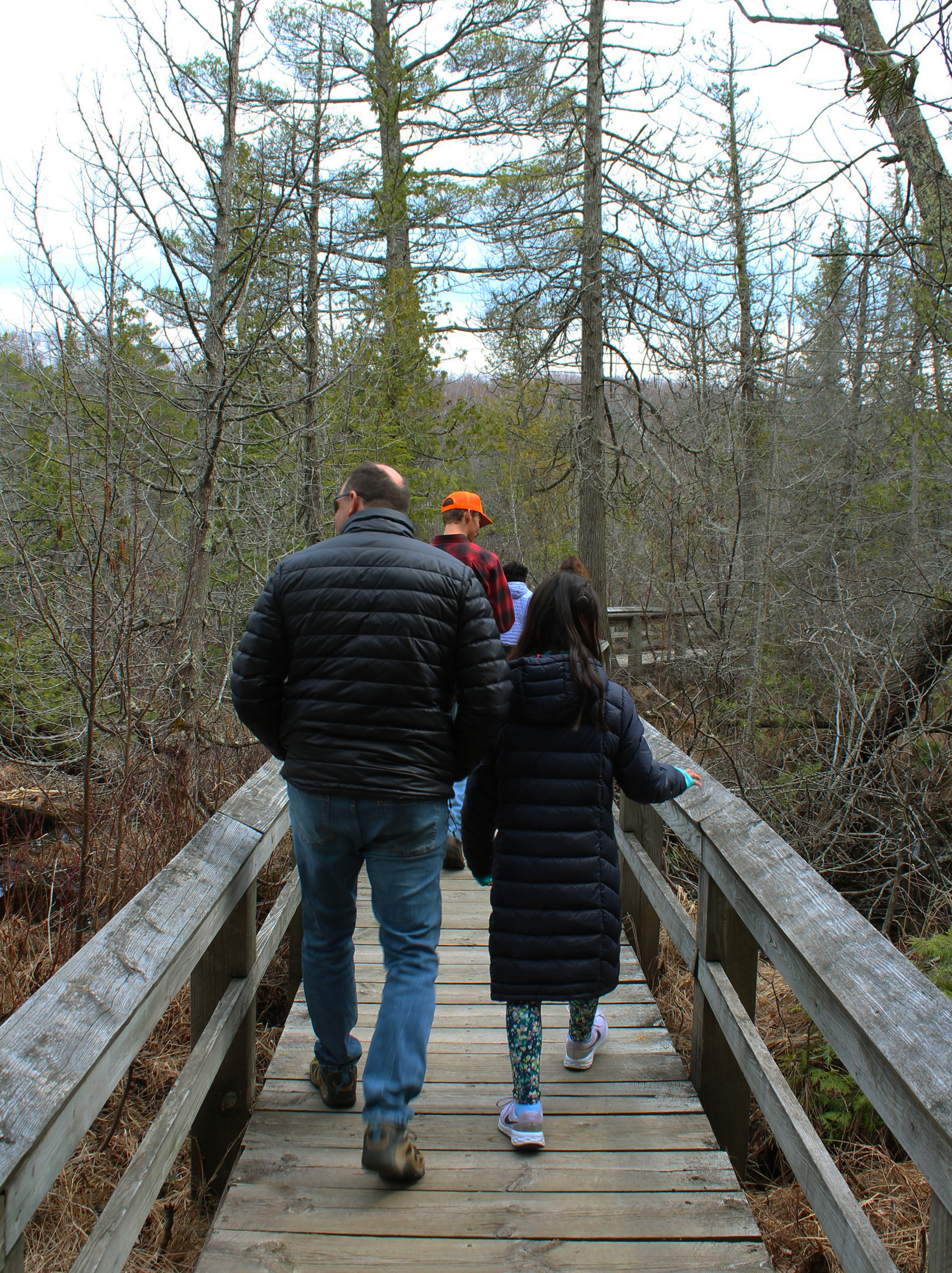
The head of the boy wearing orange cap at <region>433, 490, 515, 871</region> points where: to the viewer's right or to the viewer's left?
to the viewer's right

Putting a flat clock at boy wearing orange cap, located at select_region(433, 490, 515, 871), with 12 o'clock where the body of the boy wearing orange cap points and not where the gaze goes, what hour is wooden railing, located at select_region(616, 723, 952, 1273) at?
The wooden railing is roughly at 4 o'clock from the boy wearing orange cap.

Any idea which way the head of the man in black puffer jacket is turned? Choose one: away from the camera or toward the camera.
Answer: away from the camera

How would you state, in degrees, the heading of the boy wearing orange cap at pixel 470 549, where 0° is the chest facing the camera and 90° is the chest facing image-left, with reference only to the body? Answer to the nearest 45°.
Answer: approximately 225°

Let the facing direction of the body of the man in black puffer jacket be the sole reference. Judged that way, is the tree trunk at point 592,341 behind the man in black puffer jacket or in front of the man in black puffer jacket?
in front

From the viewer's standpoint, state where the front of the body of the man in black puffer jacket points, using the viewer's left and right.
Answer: facing away from the viewer

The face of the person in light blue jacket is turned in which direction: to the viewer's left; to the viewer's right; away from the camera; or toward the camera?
away from the camera

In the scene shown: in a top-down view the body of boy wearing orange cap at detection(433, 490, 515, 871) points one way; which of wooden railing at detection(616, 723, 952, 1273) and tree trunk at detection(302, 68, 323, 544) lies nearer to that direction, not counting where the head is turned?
the tree trunk

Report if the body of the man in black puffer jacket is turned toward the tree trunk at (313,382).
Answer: yes

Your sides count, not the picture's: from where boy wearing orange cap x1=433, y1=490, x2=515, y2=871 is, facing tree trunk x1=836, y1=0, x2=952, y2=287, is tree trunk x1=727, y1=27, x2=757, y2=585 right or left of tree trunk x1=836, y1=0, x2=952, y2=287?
left

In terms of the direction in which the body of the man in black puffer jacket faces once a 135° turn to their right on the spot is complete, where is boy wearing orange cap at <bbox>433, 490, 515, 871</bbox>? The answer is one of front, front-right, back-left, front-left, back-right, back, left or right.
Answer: back-left

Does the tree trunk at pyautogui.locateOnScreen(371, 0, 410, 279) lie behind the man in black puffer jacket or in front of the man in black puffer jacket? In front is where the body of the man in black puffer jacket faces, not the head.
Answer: in front
